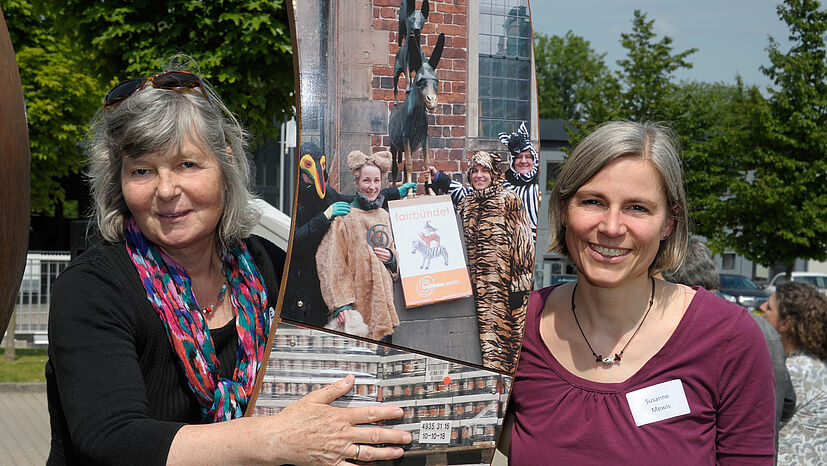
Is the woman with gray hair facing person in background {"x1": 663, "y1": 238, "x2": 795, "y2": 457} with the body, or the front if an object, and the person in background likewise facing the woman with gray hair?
no

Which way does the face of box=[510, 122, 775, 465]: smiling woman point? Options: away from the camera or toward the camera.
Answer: toward the camera

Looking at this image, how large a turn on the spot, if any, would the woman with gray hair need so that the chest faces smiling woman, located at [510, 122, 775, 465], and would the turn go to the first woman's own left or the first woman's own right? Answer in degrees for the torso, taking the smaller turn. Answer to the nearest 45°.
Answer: approximately 45° to the first woman's own left

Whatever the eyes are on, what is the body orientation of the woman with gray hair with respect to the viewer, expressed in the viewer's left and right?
facing the viewer and to the right of the viewer

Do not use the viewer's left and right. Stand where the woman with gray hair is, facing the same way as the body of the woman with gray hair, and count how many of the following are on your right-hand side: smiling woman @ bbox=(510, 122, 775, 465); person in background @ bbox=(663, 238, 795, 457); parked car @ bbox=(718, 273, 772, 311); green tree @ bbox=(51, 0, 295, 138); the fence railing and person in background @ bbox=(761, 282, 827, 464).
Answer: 0

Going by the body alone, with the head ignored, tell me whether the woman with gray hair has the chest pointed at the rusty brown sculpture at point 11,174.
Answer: no
